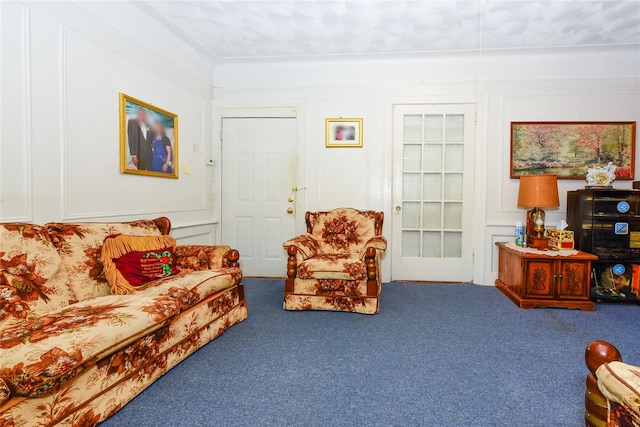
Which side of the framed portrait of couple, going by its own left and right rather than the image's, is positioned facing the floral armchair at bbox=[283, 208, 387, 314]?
front

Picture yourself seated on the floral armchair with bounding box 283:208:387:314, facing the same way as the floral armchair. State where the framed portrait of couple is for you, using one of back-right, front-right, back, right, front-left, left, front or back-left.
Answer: right

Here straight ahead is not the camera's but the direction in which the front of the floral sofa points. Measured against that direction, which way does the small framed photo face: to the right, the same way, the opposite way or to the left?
to the right

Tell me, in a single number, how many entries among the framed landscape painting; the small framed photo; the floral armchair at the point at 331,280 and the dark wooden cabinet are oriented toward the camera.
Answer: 4

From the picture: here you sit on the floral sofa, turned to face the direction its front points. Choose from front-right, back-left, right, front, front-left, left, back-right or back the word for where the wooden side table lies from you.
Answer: front-left

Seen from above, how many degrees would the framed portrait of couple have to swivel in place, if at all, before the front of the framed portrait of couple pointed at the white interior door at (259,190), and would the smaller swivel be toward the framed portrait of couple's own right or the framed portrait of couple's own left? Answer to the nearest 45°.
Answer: approximately 90° to the framed portrait of couple's own left

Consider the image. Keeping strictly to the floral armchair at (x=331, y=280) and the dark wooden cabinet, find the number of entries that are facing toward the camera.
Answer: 2

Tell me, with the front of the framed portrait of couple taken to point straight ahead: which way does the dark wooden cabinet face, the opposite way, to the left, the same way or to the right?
to the right

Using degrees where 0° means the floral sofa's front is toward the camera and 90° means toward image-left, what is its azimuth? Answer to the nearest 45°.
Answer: approximately 315°

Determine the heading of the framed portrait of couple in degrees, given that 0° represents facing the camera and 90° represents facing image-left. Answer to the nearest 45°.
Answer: approximately 315°

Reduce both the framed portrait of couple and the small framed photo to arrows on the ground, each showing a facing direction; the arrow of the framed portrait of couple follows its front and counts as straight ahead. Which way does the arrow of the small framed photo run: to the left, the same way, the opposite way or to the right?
to the right

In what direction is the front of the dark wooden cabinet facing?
toward the camera

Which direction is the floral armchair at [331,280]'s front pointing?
toward the camera

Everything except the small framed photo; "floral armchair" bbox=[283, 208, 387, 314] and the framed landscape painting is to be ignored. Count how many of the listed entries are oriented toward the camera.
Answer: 3

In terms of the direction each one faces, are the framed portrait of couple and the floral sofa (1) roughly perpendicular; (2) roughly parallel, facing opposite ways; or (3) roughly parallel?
roughly parallel

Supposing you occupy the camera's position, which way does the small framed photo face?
facing the viewer
